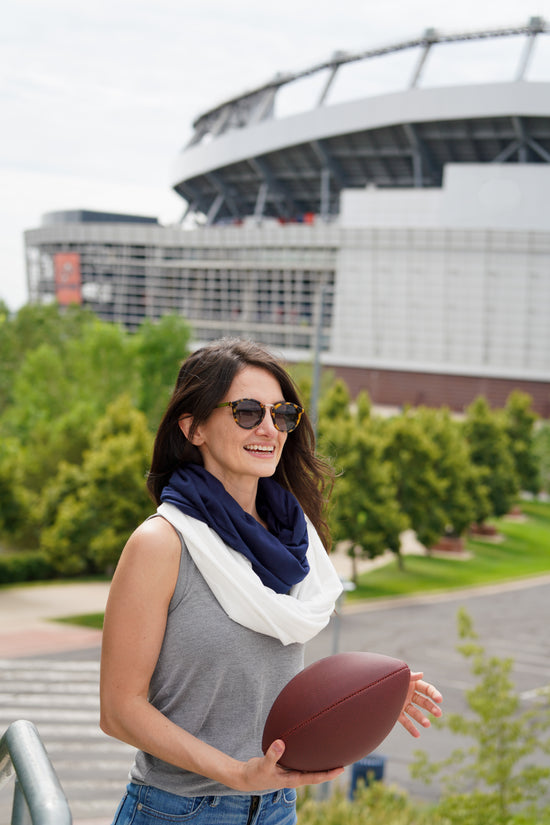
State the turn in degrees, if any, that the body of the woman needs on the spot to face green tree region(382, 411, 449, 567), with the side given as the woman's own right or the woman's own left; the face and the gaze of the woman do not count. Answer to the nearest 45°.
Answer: approximately 135° to the woman's own left

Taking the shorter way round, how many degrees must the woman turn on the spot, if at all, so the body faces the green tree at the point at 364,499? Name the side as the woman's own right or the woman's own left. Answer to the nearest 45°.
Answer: approximately 135° to the woman's own left

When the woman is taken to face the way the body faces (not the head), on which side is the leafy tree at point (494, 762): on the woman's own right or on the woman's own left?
on the woman's own left

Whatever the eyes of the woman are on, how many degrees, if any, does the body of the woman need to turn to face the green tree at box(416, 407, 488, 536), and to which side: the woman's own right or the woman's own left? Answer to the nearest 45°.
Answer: approximately 135° to the woman's own left

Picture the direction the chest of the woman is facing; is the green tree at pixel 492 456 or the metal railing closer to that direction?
the metal railing

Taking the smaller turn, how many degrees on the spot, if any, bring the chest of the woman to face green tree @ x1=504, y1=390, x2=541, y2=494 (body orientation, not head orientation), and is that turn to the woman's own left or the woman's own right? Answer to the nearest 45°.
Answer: approximately 135° to the woman's own left

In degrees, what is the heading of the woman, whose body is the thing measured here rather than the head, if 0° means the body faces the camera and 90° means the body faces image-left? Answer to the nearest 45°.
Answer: approximately 315°
